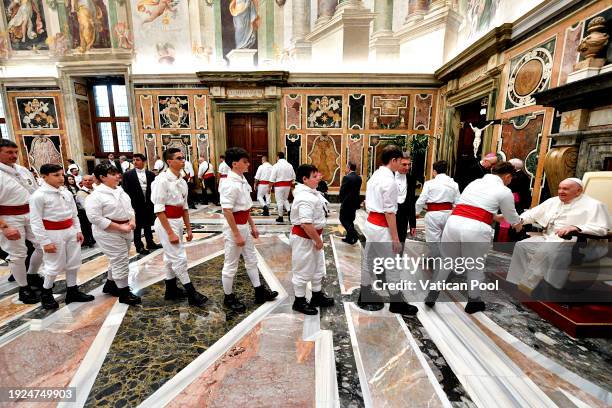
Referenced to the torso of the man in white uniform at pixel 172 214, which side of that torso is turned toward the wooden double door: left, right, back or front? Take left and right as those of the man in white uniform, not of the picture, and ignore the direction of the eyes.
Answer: left

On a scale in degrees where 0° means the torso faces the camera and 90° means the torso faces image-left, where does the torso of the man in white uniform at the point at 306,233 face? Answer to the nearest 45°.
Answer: approximately 270°

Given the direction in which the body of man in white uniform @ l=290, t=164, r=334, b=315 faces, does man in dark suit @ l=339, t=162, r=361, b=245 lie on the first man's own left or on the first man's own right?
on the first man's own left

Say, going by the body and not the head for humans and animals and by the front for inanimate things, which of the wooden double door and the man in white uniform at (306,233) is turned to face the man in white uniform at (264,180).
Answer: the wooden double door

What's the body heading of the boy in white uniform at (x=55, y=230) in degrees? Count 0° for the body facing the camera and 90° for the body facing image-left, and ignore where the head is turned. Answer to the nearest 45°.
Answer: approximately 315°

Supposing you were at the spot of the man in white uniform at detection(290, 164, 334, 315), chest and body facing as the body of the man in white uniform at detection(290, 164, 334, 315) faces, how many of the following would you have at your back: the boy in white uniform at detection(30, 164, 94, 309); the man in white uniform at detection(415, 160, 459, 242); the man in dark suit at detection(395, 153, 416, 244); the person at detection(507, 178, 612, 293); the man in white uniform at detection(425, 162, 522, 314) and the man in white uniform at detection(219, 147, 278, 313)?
2

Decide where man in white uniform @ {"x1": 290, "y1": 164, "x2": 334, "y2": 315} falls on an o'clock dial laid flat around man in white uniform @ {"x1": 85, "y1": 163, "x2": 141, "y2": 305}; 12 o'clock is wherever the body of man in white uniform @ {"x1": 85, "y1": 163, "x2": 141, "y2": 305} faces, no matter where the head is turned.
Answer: man in white uniform @ {"x1": 290, "y1": 164, "x2": 334, "y2": 315} is roughly at 12 o'clock from man in white uniform @ {"x1": 85, "y1": 163, "x2": 141, "y2": 305}.

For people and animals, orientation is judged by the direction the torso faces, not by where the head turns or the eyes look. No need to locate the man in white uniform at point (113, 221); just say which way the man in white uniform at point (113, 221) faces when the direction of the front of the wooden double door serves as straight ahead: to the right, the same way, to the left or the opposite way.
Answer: to the left

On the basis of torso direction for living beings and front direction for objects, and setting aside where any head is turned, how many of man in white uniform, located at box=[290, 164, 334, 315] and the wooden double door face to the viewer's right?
1

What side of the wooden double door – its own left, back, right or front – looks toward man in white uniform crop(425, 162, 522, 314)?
front

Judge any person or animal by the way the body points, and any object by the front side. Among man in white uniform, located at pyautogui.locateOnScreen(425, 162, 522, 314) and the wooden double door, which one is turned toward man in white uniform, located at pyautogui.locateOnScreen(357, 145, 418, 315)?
the wooden double door

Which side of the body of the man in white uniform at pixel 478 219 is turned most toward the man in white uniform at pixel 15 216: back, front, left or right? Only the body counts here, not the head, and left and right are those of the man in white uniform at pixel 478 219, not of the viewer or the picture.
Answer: back

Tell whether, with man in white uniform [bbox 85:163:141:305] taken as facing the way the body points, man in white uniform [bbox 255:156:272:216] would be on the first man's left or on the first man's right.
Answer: on the first man's left
